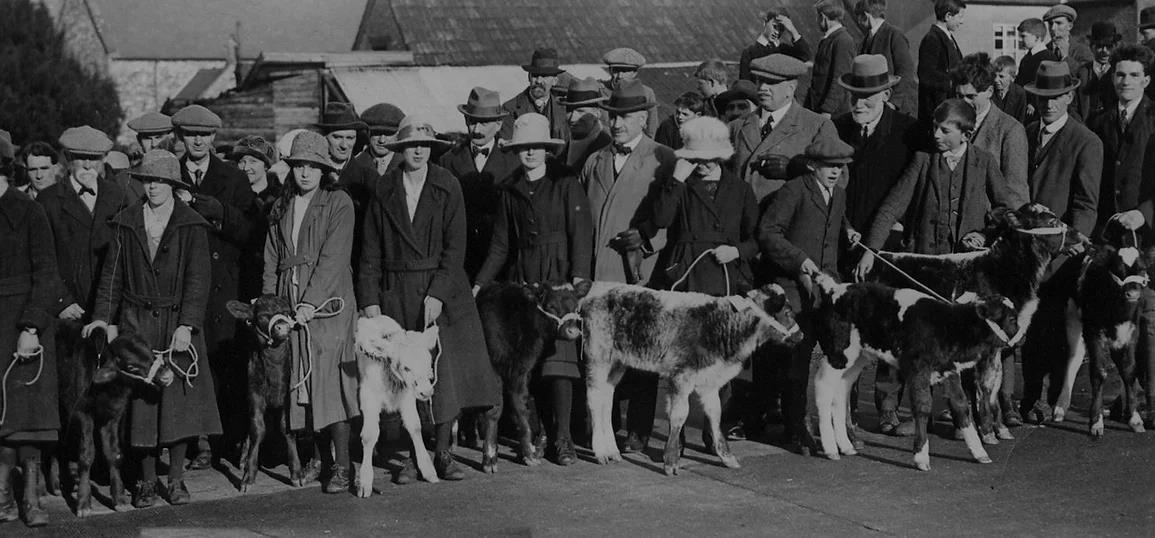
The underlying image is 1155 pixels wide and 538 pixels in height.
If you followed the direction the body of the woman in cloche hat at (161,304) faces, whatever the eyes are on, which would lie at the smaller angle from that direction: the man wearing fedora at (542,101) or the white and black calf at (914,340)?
the white and black calf

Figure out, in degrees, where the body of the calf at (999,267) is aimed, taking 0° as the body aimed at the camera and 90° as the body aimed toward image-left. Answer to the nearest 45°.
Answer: approximately 270°

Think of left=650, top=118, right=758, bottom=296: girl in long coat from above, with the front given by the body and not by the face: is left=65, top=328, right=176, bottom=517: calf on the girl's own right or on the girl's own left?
on the girl's own right

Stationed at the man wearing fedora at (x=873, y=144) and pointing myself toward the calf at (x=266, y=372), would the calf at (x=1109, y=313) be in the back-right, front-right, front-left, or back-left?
back-left

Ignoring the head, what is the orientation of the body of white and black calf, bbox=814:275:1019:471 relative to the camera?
to the viewer's right
